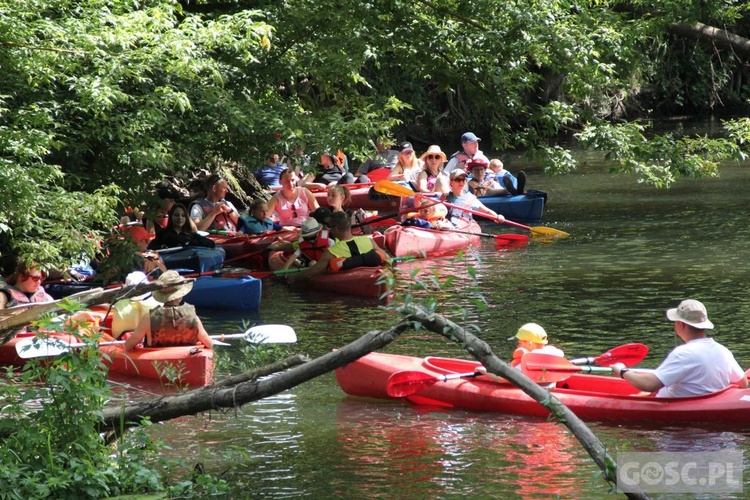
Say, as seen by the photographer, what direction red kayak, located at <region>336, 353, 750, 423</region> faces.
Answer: facing to the left of the viewer

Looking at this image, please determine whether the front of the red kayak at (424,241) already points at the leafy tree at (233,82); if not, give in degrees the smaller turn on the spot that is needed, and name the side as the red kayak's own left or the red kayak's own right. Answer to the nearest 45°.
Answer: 0° — it already faces it

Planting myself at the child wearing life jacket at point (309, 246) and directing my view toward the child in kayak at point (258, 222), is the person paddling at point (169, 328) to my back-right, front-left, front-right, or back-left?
back-left

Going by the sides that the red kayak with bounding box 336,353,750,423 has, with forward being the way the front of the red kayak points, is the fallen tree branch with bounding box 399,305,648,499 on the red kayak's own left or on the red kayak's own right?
on the red kayak's own left

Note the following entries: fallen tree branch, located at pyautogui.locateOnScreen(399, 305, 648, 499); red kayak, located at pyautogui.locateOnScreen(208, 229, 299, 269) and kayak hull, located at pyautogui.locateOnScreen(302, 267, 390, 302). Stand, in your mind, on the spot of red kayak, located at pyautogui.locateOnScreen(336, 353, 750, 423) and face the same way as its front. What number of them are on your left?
1

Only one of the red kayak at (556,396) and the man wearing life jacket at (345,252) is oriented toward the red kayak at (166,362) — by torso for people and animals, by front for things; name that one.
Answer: the red kayak at (556,396)

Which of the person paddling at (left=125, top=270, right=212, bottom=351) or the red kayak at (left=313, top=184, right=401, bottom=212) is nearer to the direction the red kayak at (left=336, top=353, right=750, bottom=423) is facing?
the person paddling

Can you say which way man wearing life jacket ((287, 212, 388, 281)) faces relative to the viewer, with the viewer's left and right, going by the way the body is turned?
facing away from the viewer and to the left of the viewer

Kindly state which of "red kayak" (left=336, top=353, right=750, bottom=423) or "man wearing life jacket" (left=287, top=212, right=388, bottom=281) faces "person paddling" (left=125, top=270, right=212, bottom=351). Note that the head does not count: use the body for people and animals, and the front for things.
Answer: the red kayak
